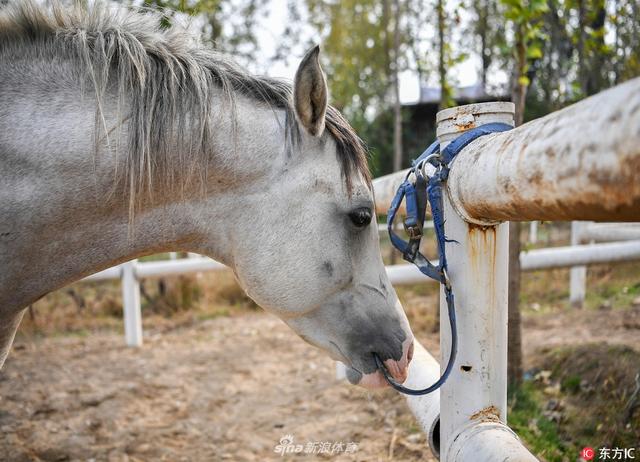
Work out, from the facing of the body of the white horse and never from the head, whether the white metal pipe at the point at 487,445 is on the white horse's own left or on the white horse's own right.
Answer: on the white horse's own right

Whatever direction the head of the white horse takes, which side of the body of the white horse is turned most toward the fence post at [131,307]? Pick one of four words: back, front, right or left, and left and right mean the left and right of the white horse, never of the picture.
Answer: left

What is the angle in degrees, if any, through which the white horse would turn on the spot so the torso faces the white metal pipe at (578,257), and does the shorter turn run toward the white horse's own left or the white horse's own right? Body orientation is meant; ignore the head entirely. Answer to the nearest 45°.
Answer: approximately 45° to the white horse's own left

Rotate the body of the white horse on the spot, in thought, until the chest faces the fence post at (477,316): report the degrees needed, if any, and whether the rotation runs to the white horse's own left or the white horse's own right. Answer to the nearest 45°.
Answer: approximately 45° to the white horse's own right

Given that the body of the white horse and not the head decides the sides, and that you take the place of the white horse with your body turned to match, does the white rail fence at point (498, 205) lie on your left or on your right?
on your right

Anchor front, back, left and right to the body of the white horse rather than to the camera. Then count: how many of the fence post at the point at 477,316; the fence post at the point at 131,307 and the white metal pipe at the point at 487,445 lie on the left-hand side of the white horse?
1

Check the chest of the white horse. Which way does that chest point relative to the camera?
to the viewer's right
